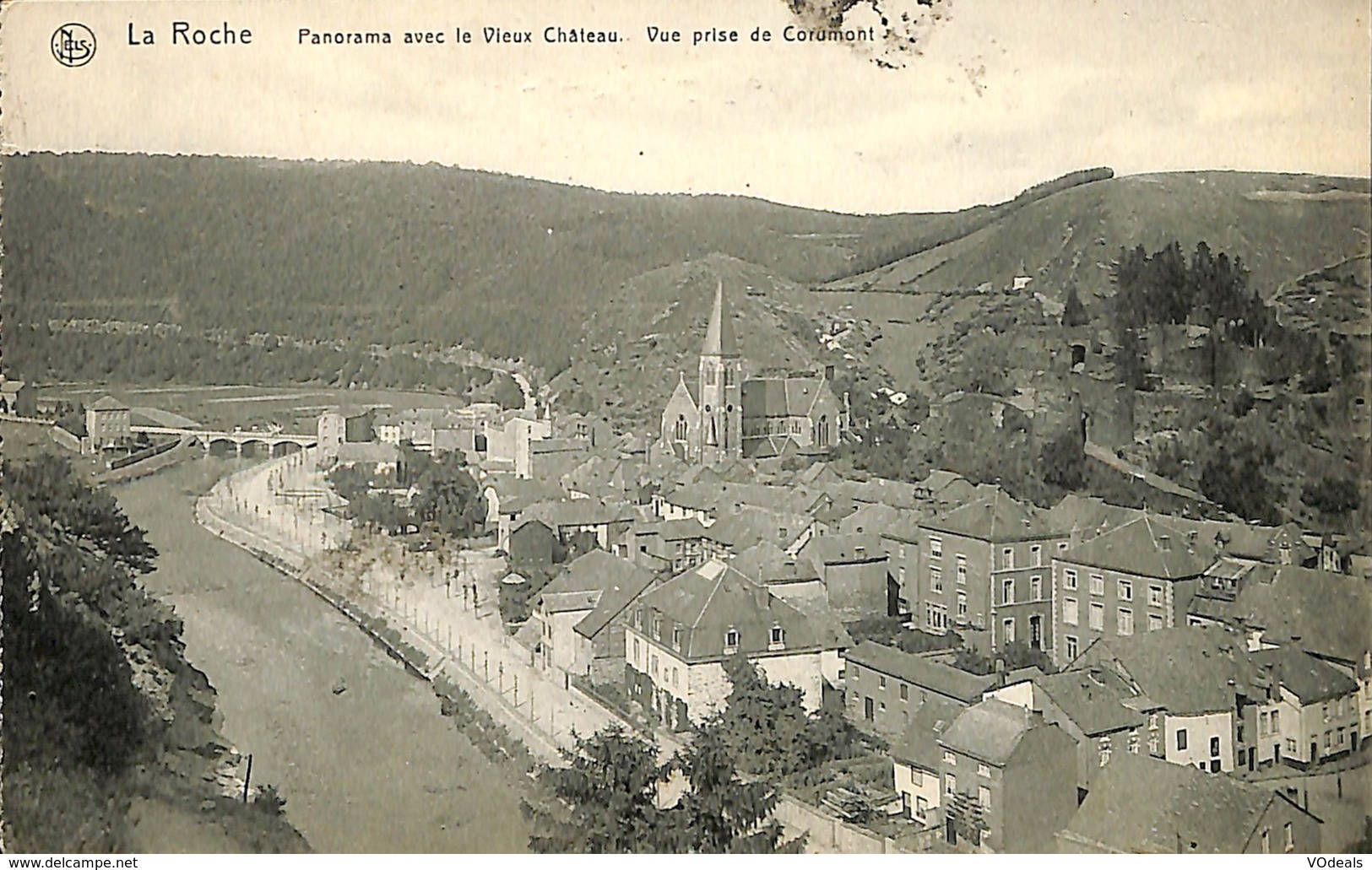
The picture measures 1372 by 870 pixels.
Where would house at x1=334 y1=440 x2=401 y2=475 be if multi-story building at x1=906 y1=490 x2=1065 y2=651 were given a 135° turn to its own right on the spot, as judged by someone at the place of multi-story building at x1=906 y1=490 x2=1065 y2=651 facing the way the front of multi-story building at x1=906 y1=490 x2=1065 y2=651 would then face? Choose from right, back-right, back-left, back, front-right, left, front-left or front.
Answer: front

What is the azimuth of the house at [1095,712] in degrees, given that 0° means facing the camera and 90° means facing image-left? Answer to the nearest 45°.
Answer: approximately 315°

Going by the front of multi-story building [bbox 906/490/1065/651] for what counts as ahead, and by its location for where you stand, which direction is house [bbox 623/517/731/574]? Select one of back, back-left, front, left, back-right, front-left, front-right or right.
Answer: back-right

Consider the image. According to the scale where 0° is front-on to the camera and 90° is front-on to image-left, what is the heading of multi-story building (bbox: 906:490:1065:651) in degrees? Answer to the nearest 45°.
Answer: approximately 315°

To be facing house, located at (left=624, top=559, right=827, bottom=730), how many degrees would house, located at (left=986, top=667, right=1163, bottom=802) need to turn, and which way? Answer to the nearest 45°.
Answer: approximately 135° to its right

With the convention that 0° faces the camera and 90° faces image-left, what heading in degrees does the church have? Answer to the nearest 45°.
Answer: approximately 45°
